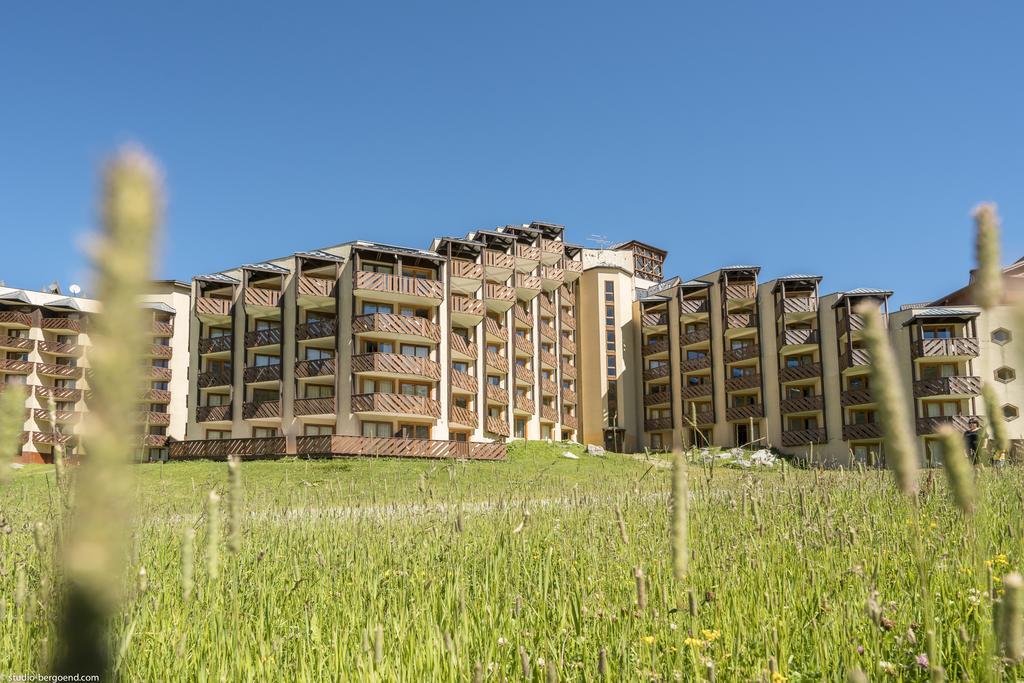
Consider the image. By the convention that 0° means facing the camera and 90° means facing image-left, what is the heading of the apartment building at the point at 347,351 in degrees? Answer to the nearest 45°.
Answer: approximately 0°
